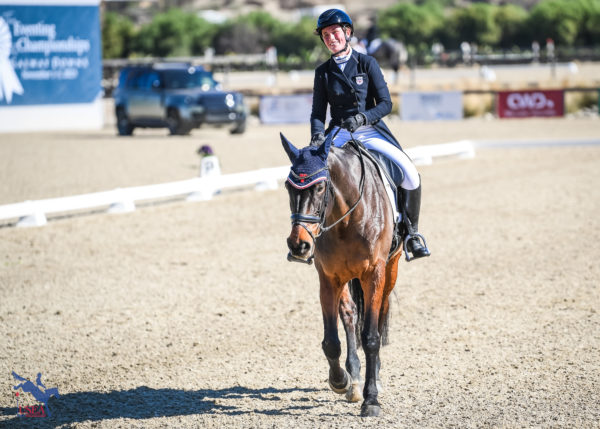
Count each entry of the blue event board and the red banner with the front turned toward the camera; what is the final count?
2

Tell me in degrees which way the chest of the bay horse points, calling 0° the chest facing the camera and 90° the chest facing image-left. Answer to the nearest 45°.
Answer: approximately 0°

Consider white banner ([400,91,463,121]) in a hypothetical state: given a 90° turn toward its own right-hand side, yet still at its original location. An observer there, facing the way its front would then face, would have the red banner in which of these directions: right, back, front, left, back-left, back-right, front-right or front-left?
back

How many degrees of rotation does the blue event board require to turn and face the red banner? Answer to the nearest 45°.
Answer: approximately 90° to its left

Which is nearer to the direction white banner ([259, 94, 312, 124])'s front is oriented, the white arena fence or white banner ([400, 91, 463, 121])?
the white arena fence

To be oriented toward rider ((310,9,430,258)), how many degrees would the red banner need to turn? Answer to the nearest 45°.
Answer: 0° — it already faces them

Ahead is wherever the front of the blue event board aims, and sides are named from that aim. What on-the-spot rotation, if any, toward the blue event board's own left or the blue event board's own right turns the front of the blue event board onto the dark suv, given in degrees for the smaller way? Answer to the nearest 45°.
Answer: approximately 45° to the blue event board's own left

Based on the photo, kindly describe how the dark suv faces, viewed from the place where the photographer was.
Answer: facing the viewer and to the right of the viewer

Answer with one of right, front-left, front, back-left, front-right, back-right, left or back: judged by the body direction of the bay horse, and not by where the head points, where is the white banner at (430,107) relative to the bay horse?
back
